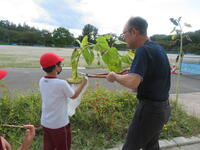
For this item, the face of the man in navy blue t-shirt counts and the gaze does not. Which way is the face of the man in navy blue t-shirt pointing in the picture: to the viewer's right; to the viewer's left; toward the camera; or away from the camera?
to the viewer's left

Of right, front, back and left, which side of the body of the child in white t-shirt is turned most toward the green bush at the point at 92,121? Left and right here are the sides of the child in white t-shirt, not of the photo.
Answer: front

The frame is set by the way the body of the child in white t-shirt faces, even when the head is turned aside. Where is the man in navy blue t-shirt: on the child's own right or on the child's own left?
on the child's own right

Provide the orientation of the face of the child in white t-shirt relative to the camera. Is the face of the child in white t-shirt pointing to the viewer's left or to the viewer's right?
to the viewer's right

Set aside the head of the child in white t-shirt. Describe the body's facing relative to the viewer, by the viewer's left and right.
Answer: facing away from the viewer and to the right of the viewer
